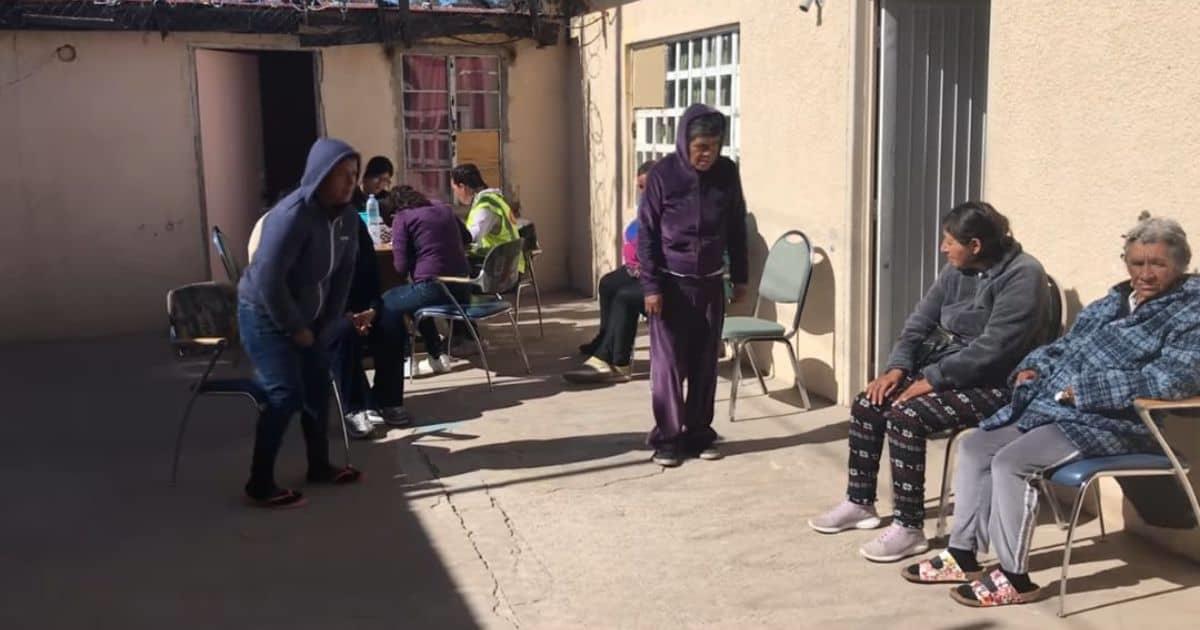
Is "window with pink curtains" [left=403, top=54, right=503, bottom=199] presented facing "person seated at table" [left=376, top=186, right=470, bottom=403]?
yes

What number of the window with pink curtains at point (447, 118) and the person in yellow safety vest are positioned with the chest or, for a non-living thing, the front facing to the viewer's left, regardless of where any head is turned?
1

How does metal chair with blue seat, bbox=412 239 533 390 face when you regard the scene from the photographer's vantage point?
facing away from the viewer and to the left of the viewer

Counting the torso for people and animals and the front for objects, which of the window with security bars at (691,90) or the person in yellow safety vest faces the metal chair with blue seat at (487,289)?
the window with security bars

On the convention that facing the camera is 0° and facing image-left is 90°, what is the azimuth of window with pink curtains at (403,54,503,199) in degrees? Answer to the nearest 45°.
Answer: approximately 0°
